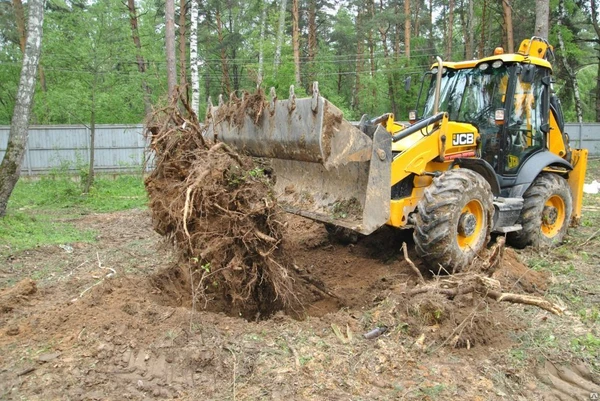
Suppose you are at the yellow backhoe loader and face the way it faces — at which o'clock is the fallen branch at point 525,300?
The fallen branch is roughly at 10 o'clock from the yellow backhoe loader.

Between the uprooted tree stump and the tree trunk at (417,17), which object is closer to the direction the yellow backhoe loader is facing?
the uprooted tree stump

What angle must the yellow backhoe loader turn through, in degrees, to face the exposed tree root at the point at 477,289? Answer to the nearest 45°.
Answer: approximately 45° to its left

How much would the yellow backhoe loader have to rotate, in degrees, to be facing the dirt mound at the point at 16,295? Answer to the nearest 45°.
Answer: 0° — it already faces it

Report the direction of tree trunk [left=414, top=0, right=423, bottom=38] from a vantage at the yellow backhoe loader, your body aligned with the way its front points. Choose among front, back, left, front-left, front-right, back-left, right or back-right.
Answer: back-right

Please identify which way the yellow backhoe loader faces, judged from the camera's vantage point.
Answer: facing the viewer and to the left of the viewer

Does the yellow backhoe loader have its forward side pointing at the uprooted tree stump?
yes
